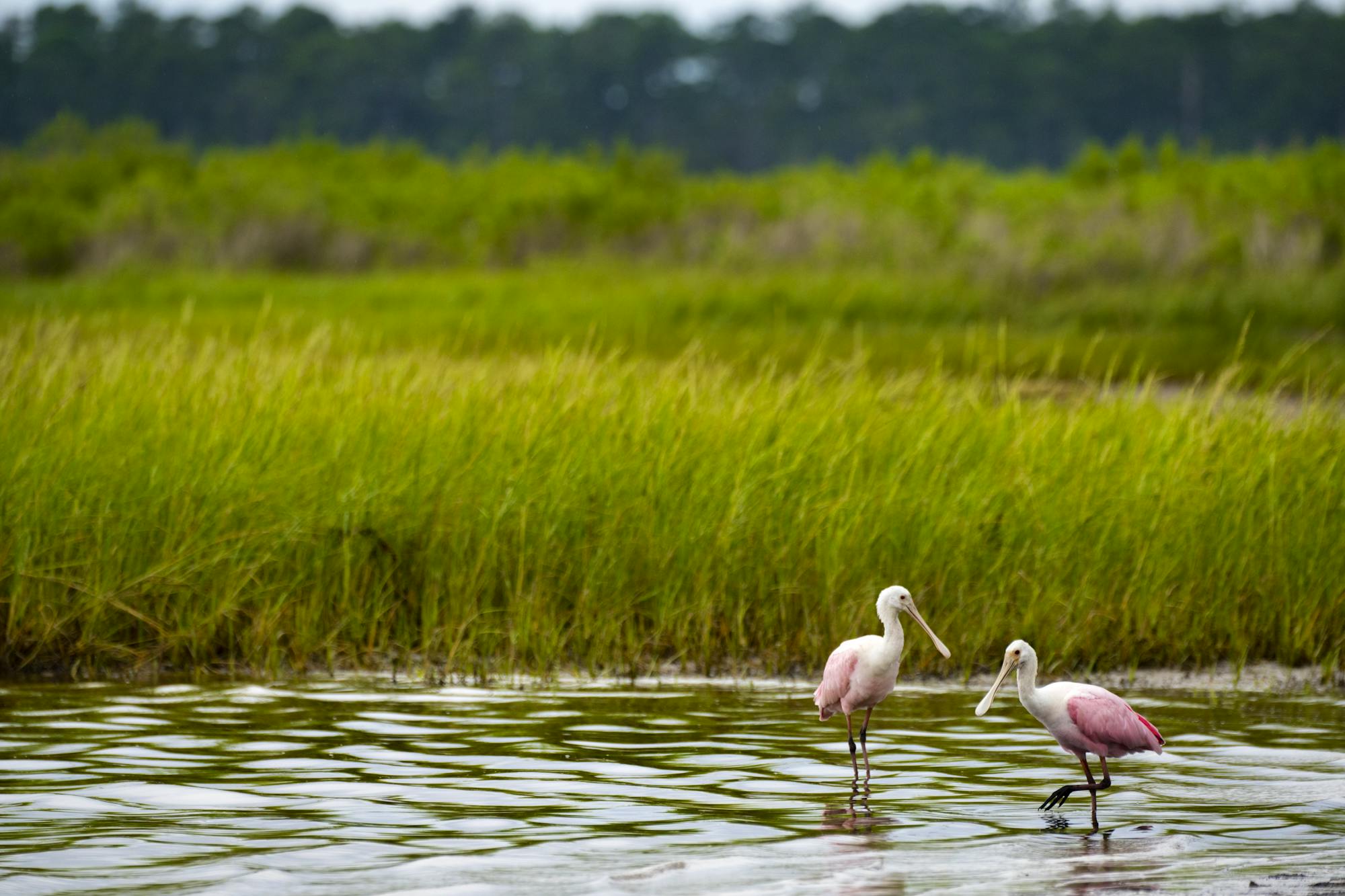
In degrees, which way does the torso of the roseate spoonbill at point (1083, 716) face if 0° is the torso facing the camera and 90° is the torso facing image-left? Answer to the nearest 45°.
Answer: approximately 90°
